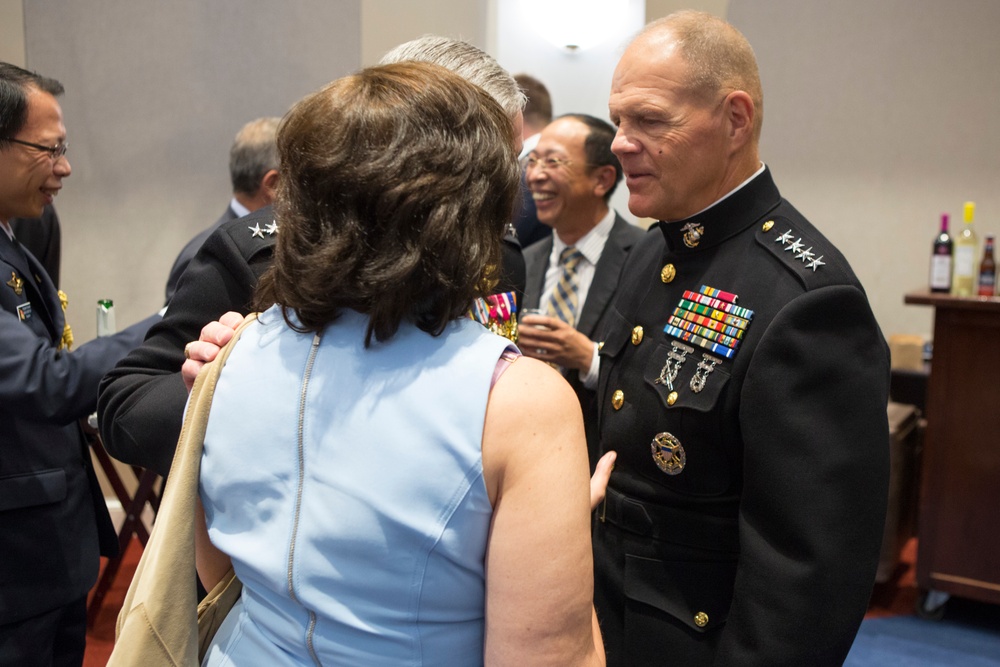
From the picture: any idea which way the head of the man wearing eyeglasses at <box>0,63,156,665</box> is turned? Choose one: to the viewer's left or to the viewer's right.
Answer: to the viewer's right

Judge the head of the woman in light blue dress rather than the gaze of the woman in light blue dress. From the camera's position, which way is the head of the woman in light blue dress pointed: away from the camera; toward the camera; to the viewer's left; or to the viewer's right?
away from the camera

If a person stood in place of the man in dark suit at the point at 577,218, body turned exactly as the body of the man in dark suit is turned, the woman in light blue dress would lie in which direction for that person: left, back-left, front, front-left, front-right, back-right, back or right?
front-left

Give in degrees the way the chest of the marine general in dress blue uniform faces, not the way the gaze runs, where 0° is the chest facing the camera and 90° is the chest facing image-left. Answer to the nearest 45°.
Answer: approximately 45°

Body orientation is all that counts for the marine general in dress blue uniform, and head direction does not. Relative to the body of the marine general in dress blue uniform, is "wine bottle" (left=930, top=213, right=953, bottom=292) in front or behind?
behind

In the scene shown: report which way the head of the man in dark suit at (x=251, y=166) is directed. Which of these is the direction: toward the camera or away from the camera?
away from the camera

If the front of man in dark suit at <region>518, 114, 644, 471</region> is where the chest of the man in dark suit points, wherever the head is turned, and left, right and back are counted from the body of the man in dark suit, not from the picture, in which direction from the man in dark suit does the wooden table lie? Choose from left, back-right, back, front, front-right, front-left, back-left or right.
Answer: back-left

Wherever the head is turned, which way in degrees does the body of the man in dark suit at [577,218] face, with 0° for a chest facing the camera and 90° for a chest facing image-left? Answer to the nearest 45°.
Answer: approximately 45°

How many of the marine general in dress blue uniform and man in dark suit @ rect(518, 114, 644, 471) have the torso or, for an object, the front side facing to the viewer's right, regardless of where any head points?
0
